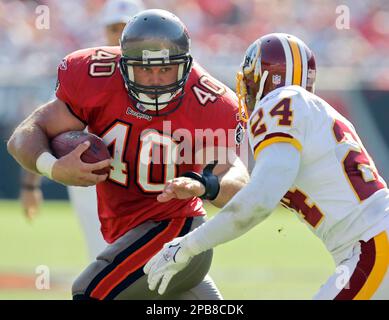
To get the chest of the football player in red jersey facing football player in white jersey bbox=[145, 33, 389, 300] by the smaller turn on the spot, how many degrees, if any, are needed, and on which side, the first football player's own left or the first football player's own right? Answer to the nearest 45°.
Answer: approximately 45° to the first football player's own left

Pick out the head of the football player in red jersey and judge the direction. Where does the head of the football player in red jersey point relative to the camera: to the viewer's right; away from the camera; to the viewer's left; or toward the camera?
toward the camera

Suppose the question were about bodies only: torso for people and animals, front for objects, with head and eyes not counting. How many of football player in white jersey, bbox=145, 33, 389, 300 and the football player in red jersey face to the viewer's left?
1

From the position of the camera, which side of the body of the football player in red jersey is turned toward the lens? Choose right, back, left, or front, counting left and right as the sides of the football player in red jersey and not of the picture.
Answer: front

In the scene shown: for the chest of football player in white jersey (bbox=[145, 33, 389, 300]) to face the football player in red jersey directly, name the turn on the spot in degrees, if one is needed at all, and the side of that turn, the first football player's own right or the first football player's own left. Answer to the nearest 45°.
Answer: approximately 45° to the first football player's own right

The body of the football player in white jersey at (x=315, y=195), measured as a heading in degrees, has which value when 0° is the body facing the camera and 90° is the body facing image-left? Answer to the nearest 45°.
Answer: approximately 90°

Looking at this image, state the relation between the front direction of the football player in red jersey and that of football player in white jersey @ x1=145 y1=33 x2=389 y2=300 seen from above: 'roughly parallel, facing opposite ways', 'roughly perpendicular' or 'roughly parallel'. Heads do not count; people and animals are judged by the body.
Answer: roughly perpendicular

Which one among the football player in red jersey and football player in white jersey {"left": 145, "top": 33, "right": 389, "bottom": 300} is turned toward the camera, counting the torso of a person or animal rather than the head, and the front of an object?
the football player in red jersey
